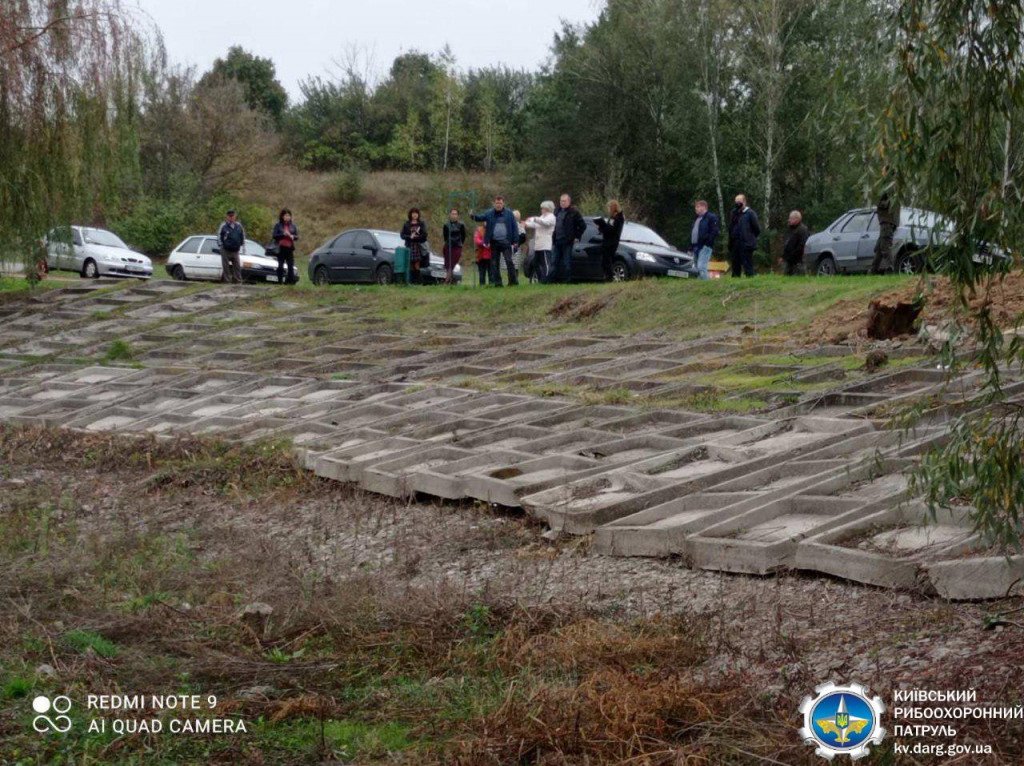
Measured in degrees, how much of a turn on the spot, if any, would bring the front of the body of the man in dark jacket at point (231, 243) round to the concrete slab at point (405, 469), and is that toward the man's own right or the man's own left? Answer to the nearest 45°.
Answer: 0° — they already face it

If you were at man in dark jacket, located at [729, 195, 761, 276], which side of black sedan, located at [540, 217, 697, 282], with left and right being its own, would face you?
front

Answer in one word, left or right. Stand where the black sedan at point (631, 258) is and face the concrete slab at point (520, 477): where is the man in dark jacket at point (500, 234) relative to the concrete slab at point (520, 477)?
right

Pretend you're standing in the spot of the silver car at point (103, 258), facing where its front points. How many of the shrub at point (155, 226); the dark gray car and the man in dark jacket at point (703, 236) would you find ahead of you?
2

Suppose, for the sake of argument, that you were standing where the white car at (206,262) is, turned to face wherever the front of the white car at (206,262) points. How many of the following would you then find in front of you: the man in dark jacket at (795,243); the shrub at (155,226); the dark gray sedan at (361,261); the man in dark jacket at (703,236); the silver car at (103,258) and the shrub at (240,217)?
3

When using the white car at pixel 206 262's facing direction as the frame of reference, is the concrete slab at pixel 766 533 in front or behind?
in front

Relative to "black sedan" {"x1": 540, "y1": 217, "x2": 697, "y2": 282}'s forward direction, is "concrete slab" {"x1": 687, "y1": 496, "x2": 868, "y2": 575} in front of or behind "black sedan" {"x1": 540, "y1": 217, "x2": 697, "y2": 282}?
in front

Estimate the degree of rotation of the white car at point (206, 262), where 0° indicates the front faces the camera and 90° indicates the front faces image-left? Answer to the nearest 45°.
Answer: approximately 315°

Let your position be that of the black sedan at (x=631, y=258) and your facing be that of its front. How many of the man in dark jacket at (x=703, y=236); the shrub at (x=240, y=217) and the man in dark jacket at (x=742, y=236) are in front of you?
2

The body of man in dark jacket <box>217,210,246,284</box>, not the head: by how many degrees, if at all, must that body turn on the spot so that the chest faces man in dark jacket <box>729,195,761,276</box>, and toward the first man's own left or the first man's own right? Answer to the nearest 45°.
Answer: approximately 45° to the first man's own left

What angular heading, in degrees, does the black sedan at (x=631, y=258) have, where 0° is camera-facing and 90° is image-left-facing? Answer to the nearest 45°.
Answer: approximately 315°
